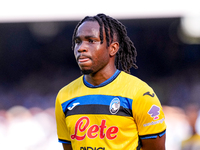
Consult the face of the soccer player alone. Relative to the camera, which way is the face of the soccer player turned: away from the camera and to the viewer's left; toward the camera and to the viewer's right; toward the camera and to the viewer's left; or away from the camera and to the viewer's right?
toward the camera and to the viewer's left

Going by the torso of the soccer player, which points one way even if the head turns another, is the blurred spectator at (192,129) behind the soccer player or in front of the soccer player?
behind

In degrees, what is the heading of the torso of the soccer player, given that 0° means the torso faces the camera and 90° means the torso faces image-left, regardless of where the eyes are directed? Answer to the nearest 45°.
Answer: approximately 45°
